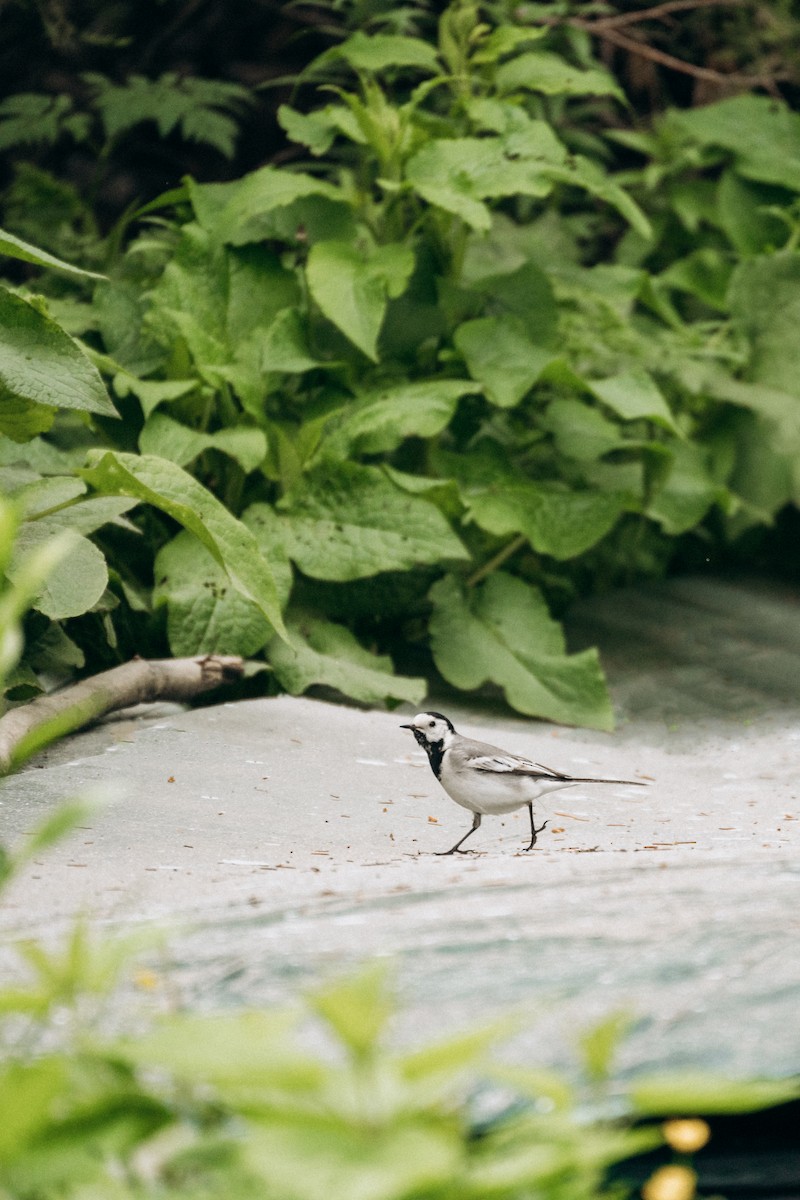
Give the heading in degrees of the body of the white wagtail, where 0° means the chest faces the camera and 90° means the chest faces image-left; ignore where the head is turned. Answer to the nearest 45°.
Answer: approximately 90°

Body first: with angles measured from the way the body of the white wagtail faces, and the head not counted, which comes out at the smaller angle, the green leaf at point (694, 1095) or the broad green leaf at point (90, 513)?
the broad green leaf

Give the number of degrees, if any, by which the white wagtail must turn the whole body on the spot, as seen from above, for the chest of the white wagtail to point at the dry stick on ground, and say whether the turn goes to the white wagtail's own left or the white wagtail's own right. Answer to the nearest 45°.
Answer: approximately 45° to the white wagtail's own right

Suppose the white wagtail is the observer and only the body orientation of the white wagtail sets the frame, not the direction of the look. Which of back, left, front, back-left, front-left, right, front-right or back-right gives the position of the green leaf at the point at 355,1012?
left

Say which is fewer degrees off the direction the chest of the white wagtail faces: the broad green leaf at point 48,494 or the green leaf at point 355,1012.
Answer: the broad green leaf

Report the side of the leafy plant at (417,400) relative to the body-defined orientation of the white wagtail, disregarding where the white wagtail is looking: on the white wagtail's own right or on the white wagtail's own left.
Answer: on the white wagtail's own right

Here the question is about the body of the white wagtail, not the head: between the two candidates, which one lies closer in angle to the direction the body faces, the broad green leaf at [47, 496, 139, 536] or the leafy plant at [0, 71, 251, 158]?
the broad green leaf

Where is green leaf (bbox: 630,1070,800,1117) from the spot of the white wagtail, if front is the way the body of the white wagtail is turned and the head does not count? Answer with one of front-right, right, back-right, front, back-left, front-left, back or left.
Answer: left

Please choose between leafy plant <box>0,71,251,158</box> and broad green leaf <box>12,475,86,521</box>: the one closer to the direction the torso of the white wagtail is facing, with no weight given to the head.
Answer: the broad green leaf

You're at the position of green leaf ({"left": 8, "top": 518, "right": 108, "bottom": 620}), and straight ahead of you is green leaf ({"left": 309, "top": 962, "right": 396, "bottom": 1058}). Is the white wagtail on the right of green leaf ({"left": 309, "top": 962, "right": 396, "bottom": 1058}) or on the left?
left

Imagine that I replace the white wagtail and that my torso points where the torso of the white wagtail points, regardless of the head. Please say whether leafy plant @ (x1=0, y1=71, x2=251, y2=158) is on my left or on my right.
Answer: on my right
